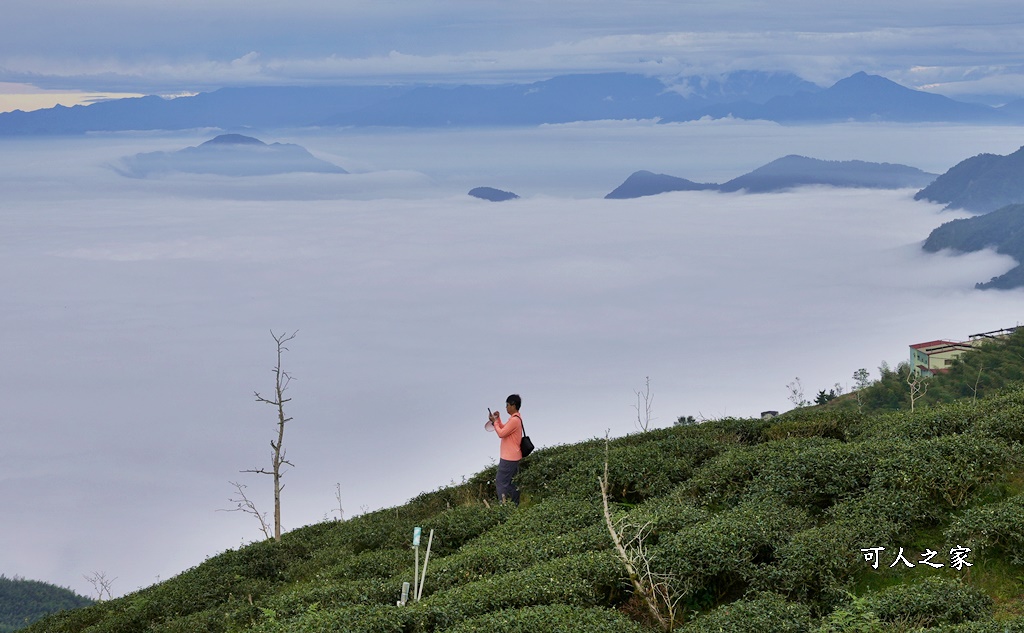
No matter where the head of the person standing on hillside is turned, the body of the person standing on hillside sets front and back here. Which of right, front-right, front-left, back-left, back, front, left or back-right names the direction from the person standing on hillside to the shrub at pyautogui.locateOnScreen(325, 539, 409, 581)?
front-left

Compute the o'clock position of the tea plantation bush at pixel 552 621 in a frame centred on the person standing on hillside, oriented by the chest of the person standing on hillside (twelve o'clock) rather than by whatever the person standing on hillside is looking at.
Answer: The tea plantation bush is roughly at 9 o'clock from the person standing on hillside.

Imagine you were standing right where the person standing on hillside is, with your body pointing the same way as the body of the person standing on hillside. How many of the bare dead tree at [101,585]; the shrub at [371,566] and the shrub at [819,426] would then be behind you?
1

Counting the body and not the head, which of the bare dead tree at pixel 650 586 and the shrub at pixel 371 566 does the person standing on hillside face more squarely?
the shrub

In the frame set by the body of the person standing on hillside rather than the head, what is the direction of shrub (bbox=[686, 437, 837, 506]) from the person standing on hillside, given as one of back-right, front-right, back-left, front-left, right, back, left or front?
back-left

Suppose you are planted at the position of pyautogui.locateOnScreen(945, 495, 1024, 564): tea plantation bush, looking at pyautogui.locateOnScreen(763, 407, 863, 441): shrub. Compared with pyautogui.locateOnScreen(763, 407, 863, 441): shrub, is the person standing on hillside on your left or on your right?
left

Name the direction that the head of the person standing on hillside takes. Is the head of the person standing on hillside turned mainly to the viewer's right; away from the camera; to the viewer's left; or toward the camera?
to the viewer's left

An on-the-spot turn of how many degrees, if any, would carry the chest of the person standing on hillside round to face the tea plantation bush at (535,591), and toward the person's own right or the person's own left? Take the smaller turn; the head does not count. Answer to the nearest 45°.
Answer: approximately 90° to the person's own left

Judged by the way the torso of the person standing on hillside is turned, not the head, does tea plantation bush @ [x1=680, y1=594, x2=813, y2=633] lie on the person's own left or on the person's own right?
on the person's own left

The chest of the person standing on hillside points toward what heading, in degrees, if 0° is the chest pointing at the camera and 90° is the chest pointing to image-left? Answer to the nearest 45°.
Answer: approximately 90°

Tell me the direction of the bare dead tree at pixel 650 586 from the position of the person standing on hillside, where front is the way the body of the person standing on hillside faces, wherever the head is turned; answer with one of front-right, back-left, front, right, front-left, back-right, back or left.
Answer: left

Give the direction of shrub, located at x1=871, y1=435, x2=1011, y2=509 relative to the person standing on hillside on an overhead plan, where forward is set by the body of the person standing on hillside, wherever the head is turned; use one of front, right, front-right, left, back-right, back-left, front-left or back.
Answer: back-left

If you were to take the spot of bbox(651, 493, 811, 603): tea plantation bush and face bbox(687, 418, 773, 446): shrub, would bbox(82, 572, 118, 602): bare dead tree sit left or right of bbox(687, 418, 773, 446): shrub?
left

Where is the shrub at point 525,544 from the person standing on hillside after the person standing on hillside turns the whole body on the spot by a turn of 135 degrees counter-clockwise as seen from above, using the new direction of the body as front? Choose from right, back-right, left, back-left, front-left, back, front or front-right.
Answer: front-right

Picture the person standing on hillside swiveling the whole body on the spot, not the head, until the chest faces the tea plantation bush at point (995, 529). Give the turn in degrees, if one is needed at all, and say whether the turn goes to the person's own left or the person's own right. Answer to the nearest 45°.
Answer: approximately 135° to the person's own left

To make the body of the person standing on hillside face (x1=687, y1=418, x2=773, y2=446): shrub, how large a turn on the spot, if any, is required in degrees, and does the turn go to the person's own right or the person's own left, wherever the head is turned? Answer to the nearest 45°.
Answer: approximately 135° to the person's own right
